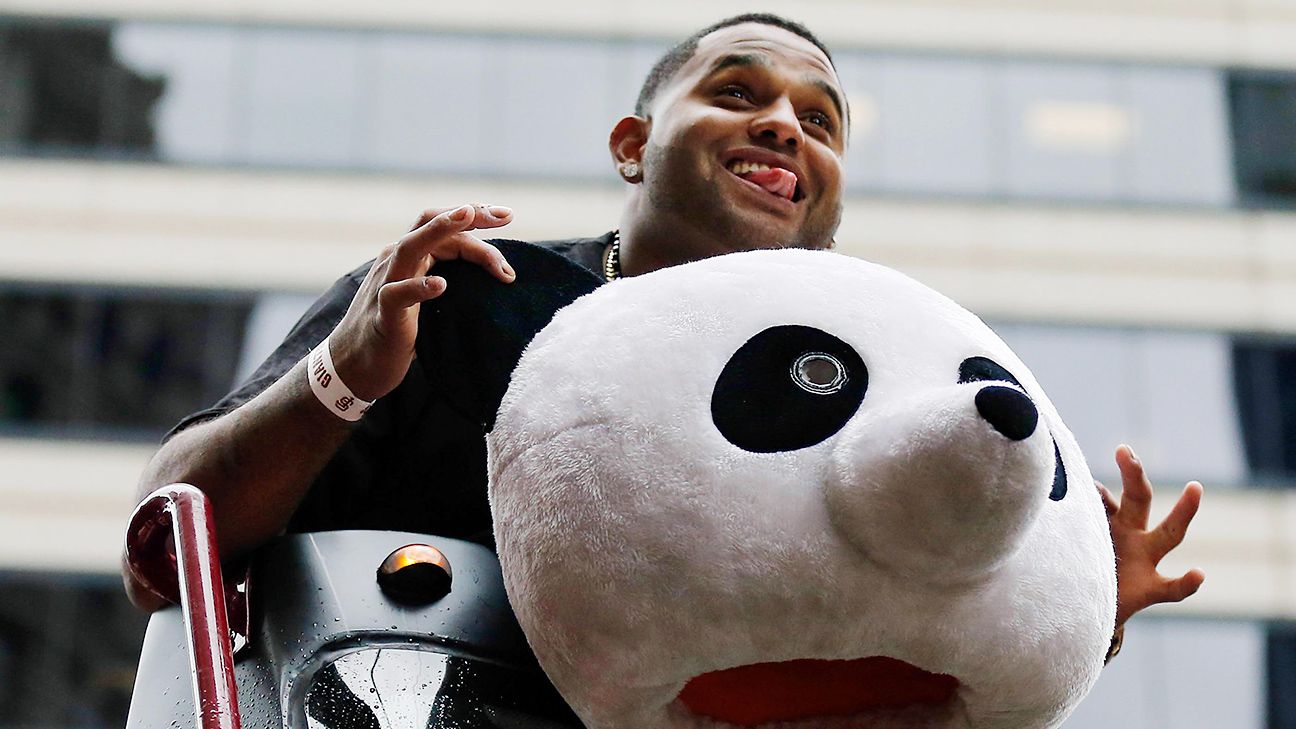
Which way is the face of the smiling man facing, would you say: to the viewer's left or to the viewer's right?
to the viewer's right
